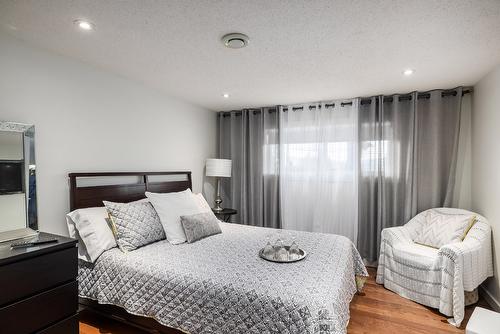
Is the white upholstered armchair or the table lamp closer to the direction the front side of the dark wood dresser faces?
the white upholstered armchair

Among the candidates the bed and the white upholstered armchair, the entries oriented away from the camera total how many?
0

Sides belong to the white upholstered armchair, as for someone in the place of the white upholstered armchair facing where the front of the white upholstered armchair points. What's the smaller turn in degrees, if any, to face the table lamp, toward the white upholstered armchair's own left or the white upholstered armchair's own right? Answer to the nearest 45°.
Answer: approximately 45° to the white upholstered armchair's own right

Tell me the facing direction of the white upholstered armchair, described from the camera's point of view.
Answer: facing the viewer and to the left of the viewer

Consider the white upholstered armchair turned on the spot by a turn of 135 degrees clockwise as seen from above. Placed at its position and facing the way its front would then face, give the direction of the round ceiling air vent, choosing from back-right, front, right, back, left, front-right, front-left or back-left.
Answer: back-left

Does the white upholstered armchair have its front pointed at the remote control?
yes

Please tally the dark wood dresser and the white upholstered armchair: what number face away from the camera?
0

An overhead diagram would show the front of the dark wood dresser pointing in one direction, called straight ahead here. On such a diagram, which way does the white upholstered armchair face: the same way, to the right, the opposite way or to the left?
the opposite way

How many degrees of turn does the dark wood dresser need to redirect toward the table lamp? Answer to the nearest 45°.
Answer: approximately 90° to its left

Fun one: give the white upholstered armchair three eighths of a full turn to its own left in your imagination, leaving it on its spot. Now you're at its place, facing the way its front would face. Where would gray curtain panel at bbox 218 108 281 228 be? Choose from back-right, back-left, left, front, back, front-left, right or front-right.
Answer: back

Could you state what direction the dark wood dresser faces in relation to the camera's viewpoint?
facing the viewer and to the right of the viewer

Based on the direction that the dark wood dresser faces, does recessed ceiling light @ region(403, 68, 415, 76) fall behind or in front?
in front

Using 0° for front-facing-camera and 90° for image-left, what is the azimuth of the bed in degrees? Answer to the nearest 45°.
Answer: approximately 315°

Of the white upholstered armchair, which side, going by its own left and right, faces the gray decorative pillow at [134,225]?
front
